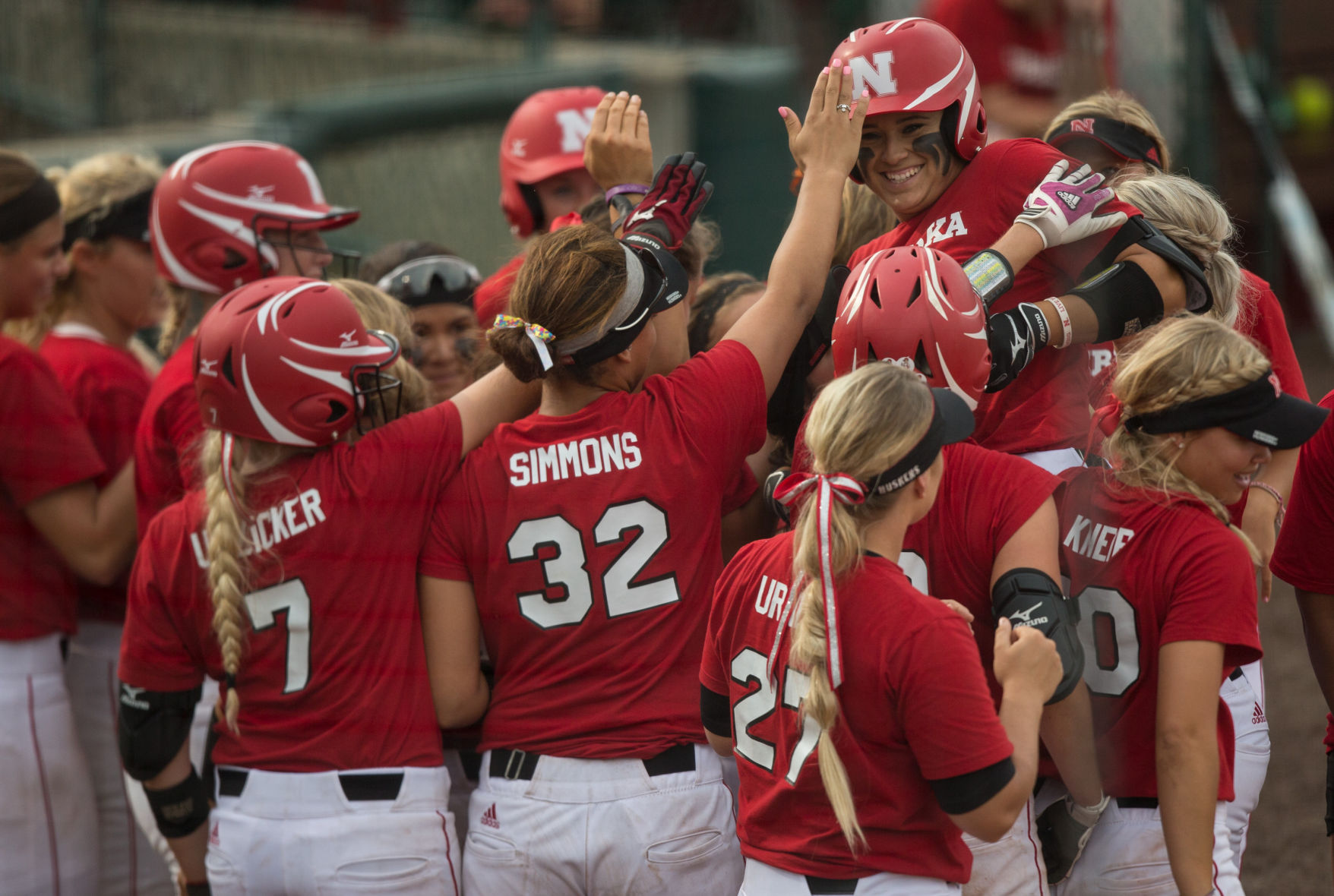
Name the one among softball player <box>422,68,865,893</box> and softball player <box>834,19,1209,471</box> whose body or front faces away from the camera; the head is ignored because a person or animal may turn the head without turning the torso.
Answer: softball player <box>422,68,865,893</box>

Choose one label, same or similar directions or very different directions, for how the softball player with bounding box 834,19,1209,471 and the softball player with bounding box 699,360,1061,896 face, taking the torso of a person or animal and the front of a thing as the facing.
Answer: very different directions

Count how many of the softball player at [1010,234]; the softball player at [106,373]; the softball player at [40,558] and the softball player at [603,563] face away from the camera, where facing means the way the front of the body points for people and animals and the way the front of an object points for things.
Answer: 1

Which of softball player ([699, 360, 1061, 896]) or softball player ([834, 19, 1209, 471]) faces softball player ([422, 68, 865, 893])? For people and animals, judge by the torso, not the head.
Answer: softball player ([834, 19, 1209, 471])

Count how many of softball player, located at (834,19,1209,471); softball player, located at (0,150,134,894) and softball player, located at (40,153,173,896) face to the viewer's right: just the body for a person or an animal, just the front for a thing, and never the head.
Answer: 2

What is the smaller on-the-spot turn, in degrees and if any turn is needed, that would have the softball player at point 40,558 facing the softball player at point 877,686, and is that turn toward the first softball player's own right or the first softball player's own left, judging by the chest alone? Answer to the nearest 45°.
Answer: approximately 45° to the first softball player's own right

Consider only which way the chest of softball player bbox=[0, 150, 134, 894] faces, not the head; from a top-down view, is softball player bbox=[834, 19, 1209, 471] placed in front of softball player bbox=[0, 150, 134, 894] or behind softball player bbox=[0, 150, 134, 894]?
in front

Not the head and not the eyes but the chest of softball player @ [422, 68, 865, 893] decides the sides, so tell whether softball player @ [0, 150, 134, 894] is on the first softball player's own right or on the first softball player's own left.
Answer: on the first softball player's own left

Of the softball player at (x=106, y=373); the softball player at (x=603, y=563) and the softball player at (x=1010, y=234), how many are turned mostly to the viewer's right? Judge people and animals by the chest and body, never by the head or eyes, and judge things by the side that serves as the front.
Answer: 1

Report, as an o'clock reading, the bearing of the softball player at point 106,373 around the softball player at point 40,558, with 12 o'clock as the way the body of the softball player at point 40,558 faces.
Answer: the softball player at point 106,373 is roughly at 10 o'clock from the softball player at point 40,558.

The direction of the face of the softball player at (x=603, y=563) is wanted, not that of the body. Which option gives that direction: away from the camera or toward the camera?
away from the camera

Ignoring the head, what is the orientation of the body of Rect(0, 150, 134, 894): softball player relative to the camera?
to the viewer's right

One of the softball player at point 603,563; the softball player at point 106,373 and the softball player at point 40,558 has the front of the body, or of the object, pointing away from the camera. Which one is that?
the softball player at point 603,563

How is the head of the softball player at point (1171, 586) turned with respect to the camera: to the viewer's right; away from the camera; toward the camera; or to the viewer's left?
to the viewer's right

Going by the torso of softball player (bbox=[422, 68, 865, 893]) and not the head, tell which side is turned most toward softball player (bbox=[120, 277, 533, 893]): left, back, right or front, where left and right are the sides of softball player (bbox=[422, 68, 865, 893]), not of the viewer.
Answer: left

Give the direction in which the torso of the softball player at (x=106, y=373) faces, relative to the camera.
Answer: to the viewer's right
